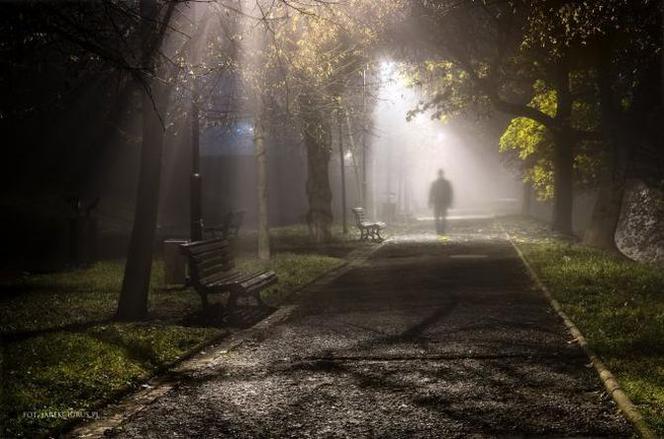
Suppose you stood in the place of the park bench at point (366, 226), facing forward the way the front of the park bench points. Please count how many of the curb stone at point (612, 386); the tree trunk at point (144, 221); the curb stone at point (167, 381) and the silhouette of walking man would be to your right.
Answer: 3

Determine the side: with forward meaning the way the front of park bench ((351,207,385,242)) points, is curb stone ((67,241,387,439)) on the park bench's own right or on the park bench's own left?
on the park bench's own right

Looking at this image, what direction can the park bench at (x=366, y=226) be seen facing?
to the viewer's right

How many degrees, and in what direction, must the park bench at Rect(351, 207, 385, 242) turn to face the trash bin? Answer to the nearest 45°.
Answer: approximately 90° to its right

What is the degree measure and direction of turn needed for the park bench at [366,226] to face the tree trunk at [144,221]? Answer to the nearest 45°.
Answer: approximately 90° to its right

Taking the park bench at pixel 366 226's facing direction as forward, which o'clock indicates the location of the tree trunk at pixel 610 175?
The tree trunk is roughly at 1 o'clock from the park bench.

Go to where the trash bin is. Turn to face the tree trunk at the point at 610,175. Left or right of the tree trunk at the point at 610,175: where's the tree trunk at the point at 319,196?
left

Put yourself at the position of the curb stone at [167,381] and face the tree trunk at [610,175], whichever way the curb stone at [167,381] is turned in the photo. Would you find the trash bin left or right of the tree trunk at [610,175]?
left

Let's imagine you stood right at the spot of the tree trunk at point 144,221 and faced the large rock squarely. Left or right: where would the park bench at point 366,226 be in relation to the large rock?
left

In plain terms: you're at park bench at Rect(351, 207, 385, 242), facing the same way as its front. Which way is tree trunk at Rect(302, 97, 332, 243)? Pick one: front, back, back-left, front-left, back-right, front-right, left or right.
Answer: back-right

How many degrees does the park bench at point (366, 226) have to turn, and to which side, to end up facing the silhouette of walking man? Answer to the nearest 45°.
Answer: approximately 45° to its left

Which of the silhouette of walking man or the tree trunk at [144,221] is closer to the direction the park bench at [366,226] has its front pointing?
the silhouette of walking man

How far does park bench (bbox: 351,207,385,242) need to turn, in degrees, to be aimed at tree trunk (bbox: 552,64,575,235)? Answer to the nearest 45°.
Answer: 0° — it already faces it

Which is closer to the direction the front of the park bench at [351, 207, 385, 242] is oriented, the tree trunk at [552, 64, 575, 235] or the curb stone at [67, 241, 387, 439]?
the tree trunk

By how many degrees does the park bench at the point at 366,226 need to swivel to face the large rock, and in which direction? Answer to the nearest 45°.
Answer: approximately 45° to its right

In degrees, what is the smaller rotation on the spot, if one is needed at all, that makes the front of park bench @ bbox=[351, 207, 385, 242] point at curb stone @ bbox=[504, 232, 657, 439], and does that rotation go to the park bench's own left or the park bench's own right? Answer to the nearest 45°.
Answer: approximately 90° to the park bench's own right

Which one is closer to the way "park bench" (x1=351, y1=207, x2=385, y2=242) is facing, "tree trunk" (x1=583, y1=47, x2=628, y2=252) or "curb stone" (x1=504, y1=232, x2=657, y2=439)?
the tree trunk
